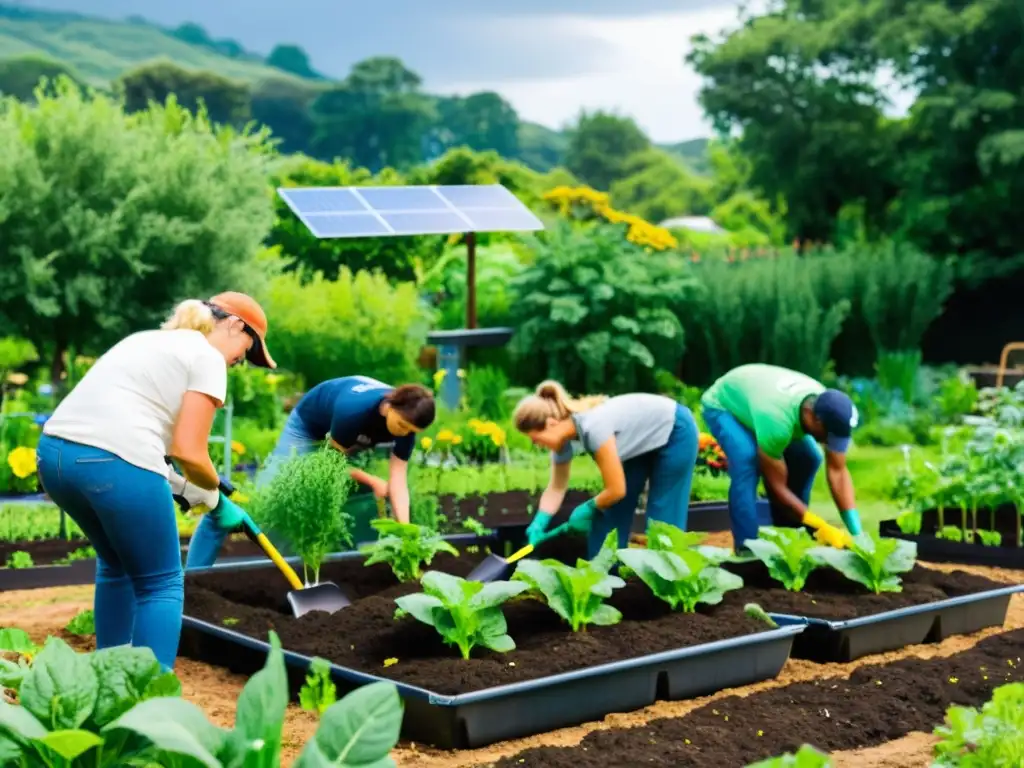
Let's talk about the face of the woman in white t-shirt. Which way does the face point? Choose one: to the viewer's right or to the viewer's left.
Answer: to the viewer's right

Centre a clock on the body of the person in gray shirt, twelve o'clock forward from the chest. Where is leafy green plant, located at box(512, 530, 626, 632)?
The leafy green plant is roughly at 9 o'clock from the person in gray shirt.

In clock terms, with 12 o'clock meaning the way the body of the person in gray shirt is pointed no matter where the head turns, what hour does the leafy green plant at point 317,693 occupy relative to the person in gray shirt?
The leafy green plant is roughly at 10 o'clock from the person in gray shirt.

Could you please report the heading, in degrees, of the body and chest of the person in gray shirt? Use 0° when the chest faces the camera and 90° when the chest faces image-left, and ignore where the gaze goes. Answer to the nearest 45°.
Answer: approximately 90°

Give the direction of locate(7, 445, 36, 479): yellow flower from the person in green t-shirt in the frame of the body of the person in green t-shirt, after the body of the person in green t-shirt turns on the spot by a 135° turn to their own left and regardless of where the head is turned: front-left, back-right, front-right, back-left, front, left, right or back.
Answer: left

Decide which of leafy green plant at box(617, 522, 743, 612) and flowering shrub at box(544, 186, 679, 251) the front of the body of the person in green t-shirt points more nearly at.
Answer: the leafy green plant

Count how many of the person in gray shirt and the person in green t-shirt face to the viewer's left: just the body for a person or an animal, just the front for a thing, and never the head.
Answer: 1

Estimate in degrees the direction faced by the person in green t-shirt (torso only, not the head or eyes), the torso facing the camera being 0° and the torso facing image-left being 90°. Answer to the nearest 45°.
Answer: approximately 315°

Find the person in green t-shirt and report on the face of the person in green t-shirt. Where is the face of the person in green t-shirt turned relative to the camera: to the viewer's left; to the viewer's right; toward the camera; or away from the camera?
to the viewer's right

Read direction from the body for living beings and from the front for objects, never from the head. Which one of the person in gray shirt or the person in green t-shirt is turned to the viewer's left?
the person in gray shirt

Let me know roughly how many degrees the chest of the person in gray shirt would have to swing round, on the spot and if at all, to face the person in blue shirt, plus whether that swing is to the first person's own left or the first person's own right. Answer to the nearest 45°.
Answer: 0° — they already face them

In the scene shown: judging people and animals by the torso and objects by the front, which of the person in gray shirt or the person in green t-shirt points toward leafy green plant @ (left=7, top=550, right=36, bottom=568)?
the person in gray shirt
